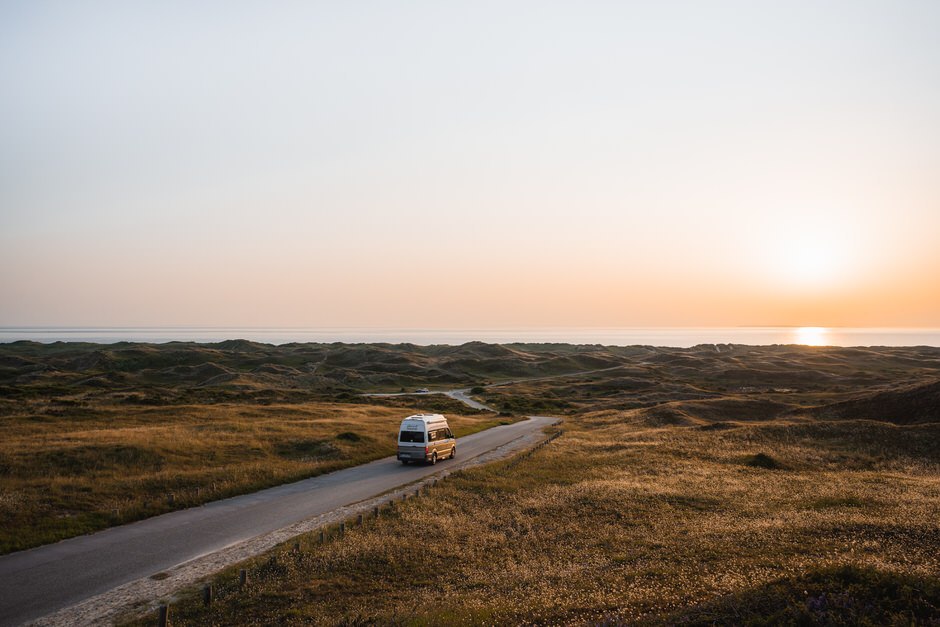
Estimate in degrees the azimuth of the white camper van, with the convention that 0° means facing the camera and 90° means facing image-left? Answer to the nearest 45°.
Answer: approximately 225°
